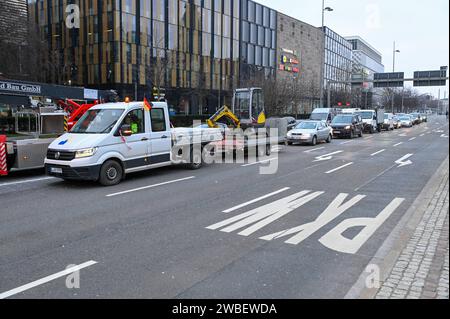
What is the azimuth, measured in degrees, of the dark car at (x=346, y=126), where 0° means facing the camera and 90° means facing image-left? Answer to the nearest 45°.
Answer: approximately 45°

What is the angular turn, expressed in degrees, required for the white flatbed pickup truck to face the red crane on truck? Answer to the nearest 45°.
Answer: approximately 90° to its right

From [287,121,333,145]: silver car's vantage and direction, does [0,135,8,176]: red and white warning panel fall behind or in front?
in front

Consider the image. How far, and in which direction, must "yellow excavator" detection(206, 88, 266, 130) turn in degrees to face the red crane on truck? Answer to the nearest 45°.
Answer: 0° — it already faces it

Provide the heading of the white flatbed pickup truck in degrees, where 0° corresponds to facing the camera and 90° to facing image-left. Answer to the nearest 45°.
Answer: approximately 45°

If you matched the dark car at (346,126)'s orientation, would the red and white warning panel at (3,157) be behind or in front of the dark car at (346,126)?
in front

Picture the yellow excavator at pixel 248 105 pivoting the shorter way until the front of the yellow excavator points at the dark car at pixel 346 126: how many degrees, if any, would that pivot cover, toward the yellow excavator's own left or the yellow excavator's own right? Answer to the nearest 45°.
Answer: approximately 180°

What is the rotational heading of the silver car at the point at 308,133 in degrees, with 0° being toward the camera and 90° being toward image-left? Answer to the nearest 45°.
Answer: approximately 45°

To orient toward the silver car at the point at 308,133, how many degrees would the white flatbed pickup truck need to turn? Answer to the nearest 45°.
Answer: approximately 180°
